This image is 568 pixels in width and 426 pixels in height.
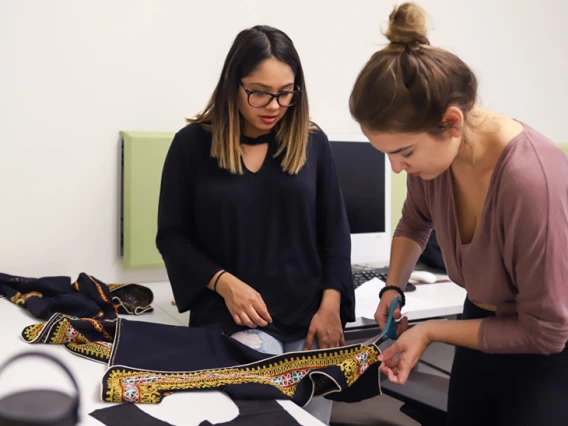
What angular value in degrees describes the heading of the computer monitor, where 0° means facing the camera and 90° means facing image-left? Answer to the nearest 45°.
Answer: approximately 0°

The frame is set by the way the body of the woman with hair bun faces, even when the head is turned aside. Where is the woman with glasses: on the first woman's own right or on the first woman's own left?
on the first woman's own right

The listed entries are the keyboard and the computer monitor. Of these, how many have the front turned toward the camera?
2

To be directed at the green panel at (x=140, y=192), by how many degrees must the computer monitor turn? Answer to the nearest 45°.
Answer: approximately 45° to its right

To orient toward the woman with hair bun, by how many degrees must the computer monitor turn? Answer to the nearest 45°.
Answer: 0° — it already faces them

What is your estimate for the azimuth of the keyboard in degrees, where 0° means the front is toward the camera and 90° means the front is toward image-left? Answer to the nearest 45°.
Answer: approximately 0°
